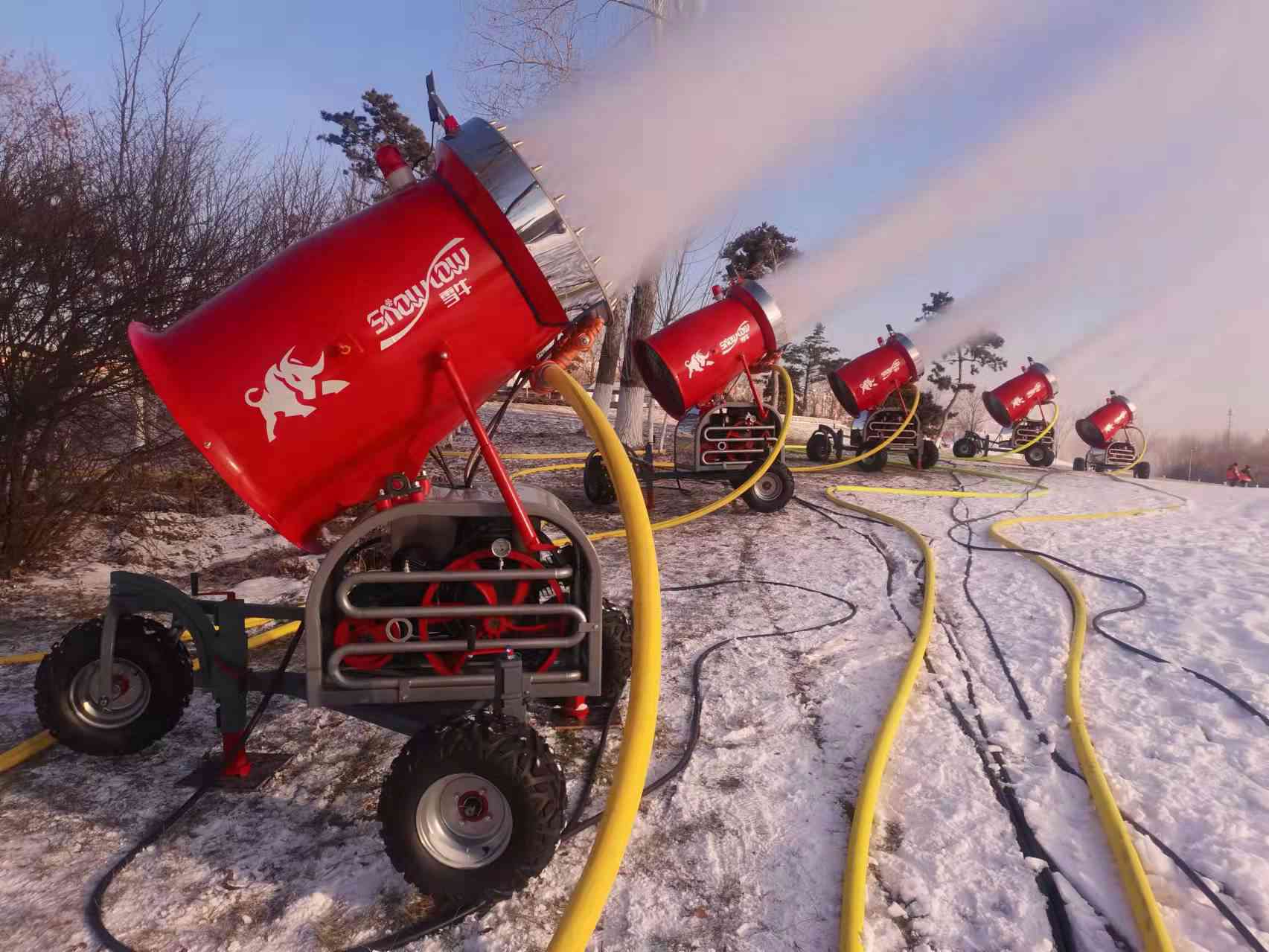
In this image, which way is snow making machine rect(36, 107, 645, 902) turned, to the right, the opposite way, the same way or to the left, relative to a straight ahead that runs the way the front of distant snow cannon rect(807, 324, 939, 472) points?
the same way

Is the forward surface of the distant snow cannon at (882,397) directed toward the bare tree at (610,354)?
no

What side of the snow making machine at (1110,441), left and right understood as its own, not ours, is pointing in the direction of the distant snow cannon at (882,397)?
back

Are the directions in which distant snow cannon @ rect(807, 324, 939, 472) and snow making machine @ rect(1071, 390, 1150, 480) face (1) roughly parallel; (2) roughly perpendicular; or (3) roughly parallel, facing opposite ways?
roughly parallel

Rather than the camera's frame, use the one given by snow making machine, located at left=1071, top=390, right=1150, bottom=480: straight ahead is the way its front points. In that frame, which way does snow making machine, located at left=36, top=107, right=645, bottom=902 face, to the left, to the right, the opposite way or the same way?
the same way

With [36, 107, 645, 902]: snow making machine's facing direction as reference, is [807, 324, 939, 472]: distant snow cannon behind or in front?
in front

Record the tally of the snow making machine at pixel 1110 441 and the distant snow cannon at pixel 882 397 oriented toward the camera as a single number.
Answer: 0

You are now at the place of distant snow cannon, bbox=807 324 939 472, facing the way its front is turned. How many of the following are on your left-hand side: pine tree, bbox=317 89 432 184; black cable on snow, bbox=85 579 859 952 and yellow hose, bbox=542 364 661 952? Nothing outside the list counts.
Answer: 1

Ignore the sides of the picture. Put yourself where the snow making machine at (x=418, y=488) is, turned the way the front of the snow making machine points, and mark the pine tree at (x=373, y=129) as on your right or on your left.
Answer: on your left

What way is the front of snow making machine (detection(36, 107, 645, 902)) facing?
to the viewer's right

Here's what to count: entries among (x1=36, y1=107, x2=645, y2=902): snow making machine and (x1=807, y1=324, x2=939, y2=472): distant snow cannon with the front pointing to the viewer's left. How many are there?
0

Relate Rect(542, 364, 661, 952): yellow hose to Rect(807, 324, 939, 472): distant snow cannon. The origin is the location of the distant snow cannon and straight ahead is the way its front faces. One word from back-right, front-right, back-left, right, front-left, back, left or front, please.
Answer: back-right

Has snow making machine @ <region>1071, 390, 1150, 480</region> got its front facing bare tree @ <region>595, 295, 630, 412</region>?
no

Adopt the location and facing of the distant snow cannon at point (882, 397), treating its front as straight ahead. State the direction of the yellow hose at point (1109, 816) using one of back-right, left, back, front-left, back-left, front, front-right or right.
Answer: back-right

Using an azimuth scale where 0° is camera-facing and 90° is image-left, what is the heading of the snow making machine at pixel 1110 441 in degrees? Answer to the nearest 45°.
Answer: approximately 225°

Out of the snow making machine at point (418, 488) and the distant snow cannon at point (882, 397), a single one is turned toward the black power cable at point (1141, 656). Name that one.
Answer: the snow making machine

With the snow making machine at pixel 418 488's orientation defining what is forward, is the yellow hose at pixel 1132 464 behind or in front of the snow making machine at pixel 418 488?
in front

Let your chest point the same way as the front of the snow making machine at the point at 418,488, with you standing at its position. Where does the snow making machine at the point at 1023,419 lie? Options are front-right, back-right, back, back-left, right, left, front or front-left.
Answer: front-left

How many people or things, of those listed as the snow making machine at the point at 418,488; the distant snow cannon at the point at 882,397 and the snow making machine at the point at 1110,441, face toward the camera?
0

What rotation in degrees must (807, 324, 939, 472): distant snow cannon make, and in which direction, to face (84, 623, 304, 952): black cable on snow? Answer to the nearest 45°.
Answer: approximately 135° to its right

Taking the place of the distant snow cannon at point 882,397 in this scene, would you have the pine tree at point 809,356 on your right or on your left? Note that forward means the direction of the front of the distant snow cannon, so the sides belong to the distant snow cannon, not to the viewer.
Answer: on your left

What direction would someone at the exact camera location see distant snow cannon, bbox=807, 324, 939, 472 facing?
facing away from the viewer and to the right of the viewer
